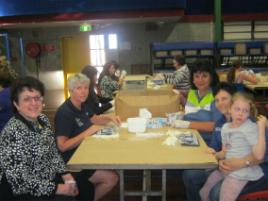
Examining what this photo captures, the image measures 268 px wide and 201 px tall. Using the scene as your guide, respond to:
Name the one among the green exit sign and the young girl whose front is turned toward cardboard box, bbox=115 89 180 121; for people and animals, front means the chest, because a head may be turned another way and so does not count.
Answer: the green exit sign

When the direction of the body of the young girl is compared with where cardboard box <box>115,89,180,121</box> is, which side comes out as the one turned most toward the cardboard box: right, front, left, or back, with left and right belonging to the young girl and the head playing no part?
right

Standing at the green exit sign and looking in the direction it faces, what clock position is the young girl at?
The young girl is roughly at 12 o'clock from the green exit sign.

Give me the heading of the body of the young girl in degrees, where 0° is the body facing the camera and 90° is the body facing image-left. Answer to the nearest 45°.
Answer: approximately 45°

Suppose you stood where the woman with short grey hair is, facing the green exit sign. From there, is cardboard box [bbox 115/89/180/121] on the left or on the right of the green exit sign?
right

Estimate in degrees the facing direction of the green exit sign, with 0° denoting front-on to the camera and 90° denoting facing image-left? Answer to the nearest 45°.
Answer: approximately 0°

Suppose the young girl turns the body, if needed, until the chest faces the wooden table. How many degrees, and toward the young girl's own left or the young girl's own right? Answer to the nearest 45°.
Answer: approximately 45° to the young girl's own right

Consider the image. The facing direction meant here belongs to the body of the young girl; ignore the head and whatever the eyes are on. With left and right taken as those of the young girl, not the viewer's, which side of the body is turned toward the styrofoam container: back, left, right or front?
right

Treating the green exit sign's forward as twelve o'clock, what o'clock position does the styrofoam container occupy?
The styrofoam container is roughly at 12 o'clock from the green exit sign.

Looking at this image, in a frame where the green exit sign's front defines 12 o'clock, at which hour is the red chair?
The red chair is roughly at 12 o'clock from the green exit sign.
